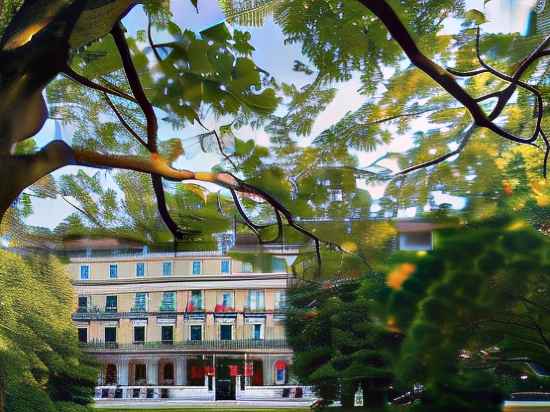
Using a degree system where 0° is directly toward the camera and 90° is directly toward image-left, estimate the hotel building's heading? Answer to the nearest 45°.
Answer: approximately 0°
